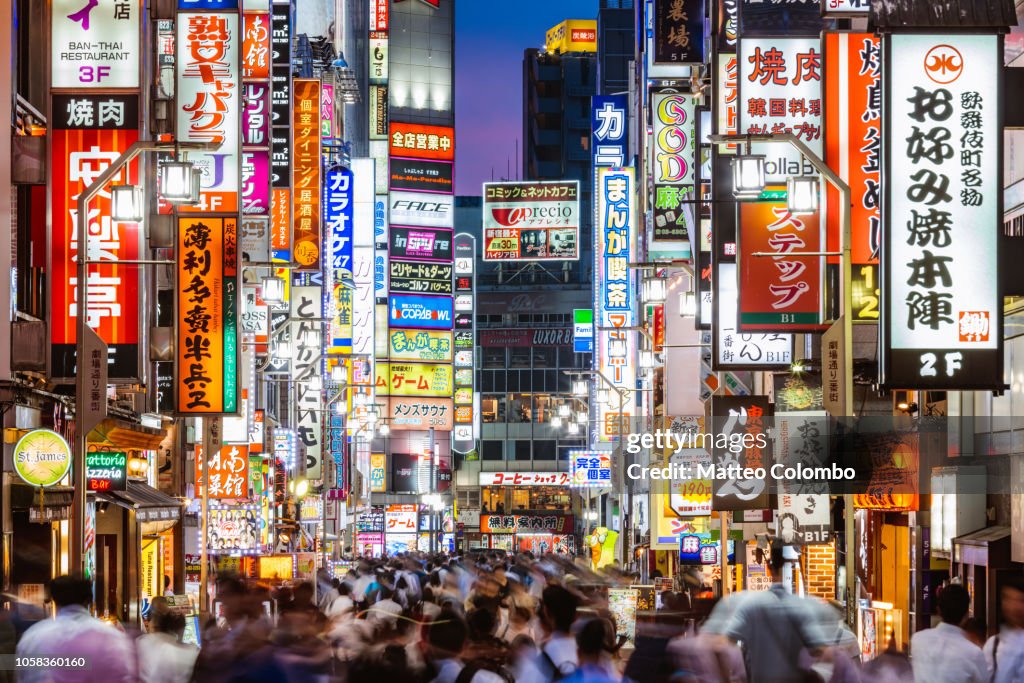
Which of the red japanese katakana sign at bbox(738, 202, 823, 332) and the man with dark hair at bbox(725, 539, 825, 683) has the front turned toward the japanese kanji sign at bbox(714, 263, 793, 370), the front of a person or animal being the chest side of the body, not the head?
the man with dark hair

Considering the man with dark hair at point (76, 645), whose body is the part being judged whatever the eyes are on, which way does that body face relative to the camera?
away from the camera

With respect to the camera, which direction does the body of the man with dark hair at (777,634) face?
away from the camera

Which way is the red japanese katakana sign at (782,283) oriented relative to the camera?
toward the camera

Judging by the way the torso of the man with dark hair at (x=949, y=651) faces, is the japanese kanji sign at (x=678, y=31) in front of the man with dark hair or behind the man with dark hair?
in front

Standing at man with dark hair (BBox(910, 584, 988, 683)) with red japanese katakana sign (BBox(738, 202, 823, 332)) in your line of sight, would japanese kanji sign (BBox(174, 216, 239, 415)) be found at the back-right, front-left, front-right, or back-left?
front-left

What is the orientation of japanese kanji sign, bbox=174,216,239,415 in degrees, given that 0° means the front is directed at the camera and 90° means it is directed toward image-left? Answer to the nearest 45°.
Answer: approximately 0°

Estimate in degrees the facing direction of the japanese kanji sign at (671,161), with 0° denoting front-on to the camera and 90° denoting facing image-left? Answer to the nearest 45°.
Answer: approximately 0°

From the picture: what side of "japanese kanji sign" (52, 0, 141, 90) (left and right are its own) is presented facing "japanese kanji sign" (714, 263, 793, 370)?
left

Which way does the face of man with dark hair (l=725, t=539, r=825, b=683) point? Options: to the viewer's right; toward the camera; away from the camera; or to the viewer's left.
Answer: away from the camera

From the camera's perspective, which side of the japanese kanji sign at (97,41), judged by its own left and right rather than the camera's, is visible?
front

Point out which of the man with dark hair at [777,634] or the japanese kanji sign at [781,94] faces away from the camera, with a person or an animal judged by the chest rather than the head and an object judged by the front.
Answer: the man with dark hair

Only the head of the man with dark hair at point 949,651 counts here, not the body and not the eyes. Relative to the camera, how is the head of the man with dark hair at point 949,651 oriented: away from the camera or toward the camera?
away from the camera

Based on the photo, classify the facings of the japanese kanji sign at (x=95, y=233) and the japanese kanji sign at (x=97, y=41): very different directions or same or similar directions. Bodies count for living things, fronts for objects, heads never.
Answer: same or similar directions

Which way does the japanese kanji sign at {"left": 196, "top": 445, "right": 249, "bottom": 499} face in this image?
toward the camera

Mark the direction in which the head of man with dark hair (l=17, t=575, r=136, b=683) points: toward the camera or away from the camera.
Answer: away from the camera
